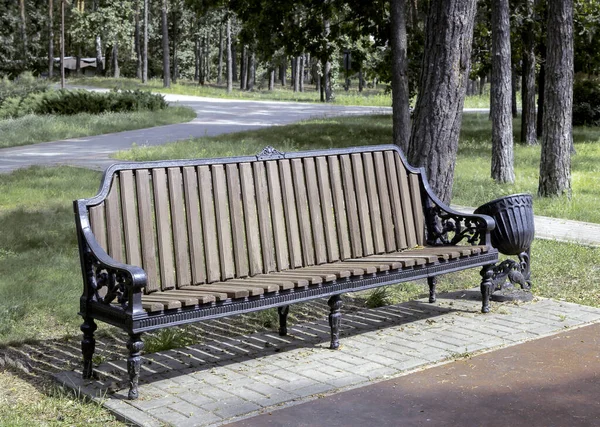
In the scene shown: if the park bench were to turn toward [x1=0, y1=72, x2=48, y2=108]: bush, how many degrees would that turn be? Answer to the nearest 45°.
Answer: approximately 135° to its left

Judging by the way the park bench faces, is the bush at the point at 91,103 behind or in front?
behind

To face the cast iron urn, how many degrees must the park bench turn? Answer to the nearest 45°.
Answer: approximately 90° to its left

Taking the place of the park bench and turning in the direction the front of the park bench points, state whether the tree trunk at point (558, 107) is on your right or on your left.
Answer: on your left

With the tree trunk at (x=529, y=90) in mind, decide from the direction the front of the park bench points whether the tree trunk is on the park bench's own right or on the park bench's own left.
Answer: on the park bench's own left

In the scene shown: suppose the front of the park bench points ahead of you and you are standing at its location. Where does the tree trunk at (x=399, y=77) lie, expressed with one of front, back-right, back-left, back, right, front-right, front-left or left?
back-left

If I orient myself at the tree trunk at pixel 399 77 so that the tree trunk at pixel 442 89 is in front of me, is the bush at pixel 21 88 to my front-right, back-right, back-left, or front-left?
back-right

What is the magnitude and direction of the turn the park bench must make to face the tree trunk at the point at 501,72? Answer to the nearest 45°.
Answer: approximately 135° to its left
